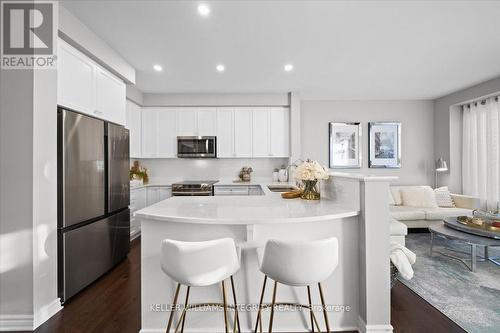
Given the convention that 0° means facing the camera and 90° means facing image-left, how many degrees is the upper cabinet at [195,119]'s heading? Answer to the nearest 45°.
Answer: approximately 0°

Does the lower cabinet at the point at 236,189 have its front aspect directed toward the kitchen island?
yes

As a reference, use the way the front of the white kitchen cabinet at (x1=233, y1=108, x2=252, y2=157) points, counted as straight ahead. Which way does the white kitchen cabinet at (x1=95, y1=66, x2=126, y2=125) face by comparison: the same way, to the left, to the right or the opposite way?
to the left

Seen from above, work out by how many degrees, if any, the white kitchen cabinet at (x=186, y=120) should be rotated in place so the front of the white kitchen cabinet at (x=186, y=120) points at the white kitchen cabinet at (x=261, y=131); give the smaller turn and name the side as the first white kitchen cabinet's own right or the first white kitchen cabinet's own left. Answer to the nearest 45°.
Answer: approximately 90° to the first white kitchen cabinet's own left

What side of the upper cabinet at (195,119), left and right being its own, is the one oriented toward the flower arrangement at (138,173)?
right

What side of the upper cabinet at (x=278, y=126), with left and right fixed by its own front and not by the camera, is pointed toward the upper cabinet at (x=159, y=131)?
right

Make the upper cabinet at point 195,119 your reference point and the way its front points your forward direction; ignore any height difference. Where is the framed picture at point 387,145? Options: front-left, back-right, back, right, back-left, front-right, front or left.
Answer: left

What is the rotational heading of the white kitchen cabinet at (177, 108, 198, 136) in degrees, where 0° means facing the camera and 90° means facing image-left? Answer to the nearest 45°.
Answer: approximately 0°

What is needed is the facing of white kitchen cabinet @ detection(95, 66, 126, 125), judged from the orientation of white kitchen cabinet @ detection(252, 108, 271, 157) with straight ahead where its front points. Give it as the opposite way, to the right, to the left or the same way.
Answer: to the left

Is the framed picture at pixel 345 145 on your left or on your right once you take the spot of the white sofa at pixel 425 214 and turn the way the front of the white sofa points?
on your right
